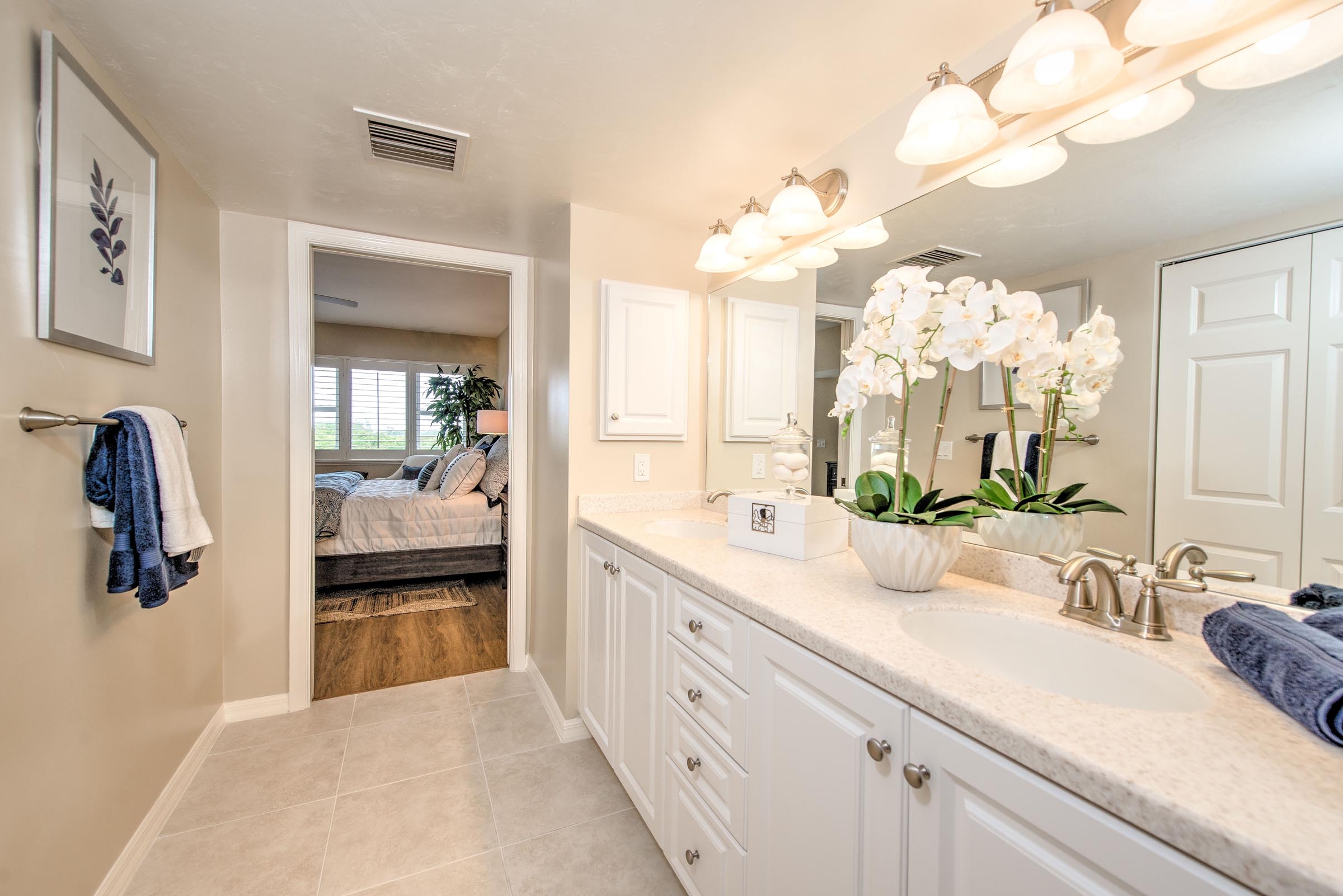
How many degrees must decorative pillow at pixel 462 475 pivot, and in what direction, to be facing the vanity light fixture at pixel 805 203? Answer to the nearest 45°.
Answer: approximately 90° to its left

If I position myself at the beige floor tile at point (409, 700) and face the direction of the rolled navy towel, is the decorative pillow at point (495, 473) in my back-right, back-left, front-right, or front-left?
back-left

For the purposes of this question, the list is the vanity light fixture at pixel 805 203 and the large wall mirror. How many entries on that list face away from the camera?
0

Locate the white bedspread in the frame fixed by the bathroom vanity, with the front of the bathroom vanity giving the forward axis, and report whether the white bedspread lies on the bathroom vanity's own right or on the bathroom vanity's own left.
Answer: on the bathroom vanity's own right

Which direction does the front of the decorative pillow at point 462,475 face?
to the viewer's left

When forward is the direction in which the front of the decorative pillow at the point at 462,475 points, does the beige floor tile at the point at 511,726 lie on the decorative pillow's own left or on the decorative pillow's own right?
on the decorative pillow's own left

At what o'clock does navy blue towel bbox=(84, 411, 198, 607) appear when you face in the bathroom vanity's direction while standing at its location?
The navy blue towel is roughly at 1 o'clock from the bathroom vanity.

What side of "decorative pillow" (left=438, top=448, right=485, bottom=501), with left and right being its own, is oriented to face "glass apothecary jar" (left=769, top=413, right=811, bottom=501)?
left

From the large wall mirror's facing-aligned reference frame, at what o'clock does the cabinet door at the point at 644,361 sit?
The cabinet door is roughly at 2 o'clock from the large wall mirror.

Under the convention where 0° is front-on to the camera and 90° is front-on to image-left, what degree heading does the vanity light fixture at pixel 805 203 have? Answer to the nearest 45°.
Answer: approximately 45°

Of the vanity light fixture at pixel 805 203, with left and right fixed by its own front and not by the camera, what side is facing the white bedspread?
right
